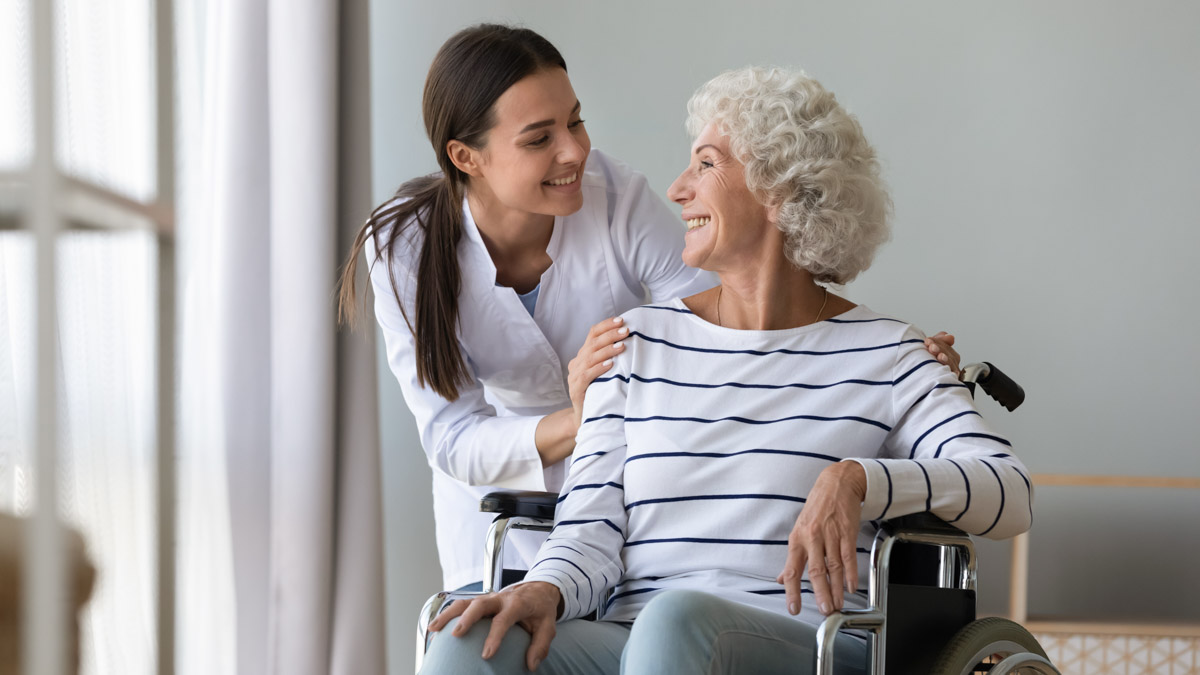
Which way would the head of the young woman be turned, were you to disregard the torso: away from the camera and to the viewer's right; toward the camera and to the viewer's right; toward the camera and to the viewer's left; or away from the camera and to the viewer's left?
toward the camera and to the viewer's right

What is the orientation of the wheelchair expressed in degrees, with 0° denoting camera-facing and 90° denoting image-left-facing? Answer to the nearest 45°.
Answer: approximately 45°

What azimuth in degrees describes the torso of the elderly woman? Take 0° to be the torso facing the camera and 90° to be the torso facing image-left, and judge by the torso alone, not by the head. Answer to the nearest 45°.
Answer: approximately 45°

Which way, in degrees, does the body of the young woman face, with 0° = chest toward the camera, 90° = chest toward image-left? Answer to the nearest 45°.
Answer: approximately 315°

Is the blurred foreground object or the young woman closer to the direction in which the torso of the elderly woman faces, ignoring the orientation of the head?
the blurred foreground object

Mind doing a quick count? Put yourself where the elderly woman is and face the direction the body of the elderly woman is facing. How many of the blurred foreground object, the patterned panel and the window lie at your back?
1

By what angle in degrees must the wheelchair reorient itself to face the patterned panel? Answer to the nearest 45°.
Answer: approximately 180°

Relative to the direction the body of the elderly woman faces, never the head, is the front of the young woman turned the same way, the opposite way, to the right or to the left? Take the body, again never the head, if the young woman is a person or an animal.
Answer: to the left

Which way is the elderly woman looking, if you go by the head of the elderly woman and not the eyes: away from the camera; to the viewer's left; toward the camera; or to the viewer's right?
to the viewer's left

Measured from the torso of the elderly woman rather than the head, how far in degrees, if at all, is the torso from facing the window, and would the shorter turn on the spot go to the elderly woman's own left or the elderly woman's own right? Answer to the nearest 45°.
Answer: approximately 45° to the elderly woman's own right

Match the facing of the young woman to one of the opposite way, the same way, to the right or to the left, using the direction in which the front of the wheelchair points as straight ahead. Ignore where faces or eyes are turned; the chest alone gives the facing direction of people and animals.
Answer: to the left
